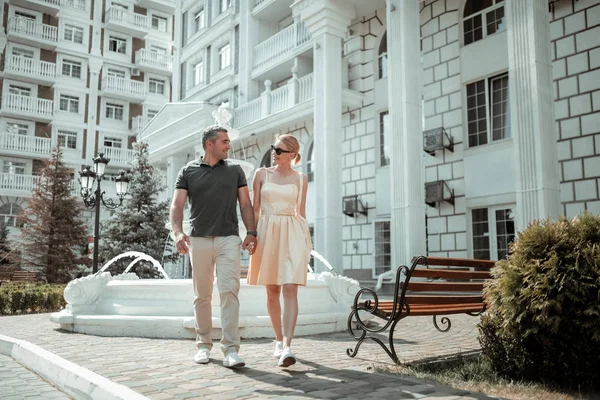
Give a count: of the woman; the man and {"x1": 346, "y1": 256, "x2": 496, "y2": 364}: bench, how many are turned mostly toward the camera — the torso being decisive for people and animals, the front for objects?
2

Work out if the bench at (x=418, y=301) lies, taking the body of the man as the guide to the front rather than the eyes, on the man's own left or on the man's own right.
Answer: on the man's own left

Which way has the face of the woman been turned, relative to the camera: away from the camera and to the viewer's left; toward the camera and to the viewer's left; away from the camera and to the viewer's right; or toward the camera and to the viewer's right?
toward the camera and to the viewer's left

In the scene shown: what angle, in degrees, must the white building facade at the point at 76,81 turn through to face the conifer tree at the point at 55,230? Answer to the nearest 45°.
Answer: approximately 45° to its right

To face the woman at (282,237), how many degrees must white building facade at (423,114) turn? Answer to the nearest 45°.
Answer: approximately 45° to its left

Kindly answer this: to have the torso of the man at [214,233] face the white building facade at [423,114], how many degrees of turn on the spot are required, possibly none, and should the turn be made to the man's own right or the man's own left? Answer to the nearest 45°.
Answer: approximately 135° to the man's own left

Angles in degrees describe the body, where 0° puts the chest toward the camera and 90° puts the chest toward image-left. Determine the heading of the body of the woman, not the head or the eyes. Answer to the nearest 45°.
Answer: approximately 0°

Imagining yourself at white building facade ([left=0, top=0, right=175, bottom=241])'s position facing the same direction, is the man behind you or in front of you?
in front

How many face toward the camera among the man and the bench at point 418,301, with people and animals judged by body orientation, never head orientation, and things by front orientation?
1

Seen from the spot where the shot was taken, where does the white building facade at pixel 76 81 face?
facing the viewer and to the right of the viewer

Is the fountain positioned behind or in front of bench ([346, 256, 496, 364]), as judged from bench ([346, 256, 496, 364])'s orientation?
in front

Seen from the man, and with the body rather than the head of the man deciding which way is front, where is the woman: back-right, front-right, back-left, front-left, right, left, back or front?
left
